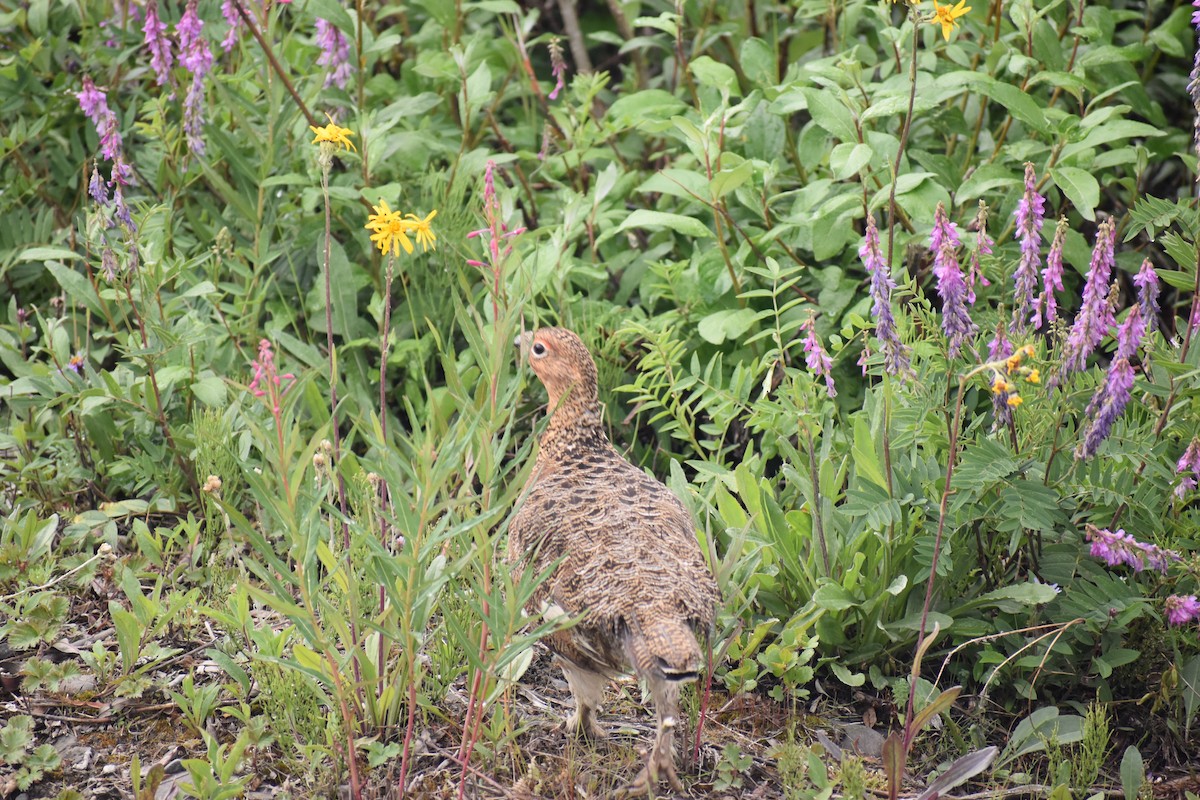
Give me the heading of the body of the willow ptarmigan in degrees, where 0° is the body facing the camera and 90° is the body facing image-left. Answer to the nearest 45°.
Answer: approximately 135°

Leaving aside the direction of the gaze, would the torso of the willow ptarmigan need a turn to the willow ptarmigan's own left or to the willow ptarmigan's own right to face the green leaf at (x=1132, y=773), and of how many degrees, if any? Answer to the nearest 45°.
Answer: approximately 135° to the willow ptarmigan's own right

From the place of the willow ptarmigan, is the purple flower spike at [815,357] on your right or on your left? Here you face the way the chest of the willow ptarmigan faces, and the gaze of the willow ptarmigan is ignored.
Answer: on your right

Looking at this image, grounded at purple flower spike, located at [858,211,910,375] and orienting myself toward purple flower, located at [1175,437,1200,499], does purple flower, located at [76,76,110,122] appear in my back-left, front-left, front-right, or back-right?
back-left

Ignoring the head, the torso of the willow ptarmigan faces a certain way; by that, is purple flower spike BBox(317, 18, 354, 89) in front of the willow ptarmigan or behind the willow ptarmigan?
in front

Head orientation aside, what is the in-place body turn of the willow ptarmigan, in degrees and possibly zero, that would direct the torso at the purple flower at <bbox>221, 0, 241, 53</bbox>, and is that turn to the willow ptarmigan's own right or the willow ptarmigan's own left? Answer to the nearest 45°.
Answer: approximately 45° to the willow ptarmigan's own right

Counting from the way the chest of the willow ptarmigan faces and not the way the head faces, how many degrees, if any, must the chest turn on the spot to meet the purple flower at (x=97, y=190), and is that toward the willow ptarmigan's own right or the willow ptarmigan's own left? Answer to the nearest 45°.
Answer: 0° — it already faces it

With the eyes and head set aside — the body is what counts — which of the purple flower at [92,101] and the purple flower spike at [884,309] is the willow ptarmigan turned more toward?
the purple flower
